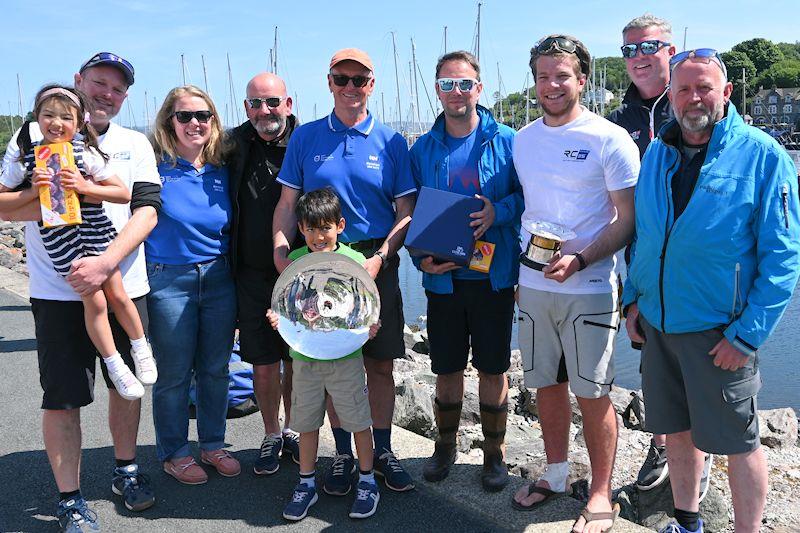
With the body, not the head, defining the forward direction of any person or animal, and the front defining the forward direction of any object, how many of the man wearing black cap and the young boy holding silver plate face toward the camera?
2

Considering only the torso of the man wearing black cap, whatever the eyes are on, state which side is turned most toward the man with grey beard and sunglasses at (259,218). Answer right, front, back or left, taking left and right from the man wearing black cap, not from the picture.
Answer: left

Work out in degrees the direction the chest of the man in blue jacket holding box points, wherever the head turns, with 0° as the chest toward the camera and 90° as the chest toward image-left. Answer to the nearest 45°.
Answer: approximately 0°

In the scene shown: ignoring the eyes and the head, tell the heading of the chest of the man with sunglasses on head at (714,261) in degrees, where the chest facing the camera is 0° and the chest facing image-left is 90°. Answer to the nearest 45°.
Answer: approximately 45°

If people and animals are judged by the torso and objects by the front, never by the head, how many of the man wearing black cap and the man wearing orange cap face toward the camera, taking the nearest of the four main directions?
2
